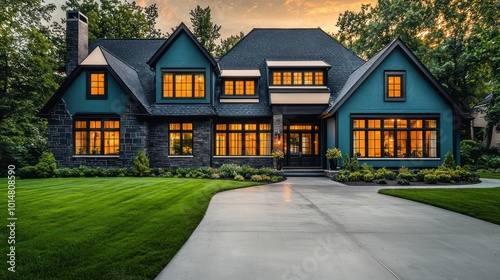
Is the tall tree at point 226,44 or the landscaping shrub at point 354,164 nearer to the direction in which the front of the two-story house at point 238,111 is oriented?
the landscaping shrub

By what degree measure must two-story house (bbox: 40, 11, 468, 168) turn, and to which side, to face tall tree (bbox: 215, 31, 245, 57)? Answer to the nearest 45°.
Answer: approximately 180°

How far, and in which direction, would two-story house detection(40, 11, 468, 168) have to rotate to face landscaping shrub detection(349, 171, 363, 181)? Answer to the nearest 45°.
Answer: approximately 45° to its left

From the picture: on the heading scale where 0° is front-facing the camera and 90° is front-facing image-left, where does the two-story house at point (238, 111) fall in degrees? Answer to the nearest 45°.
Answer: approximately 0°

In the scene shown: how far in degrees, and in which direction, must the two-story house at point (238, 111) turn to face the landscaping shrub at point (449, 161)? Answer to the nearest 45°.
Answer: approximately 90° to its left

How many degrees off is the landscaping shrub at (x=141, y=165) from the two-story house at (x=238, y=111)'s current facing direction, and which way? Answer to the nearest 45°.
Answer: approximately 90° to its right

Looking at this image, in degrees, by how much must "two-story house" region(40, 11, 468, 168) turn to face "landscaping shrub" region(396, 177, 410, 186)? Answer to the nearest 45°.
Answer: approximately 45° to its left

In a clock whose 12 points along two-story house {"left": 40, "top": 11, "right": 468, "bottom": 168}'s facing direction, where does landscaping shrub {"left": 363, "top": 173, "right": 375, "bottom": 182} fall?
The landscaping shrub is roughly at 10 o'clock from the two-story house.

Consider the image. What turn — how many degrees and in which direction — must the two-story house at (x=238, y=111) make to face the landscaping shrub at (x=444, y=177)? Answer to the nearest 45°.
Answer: approximately 90° to its left

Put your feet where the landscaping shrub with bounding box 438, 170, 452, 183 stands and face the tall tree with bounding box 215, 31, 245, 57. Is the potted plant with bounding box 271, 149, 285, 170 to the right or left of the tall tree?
left

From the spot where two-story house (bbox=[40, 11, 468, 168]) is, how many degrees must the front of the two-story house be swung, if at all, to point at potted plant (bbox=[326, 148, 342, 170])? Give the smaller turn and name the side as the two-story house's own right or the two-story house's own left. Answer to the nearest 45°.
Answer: approximately 90° to the two-story house's own left
